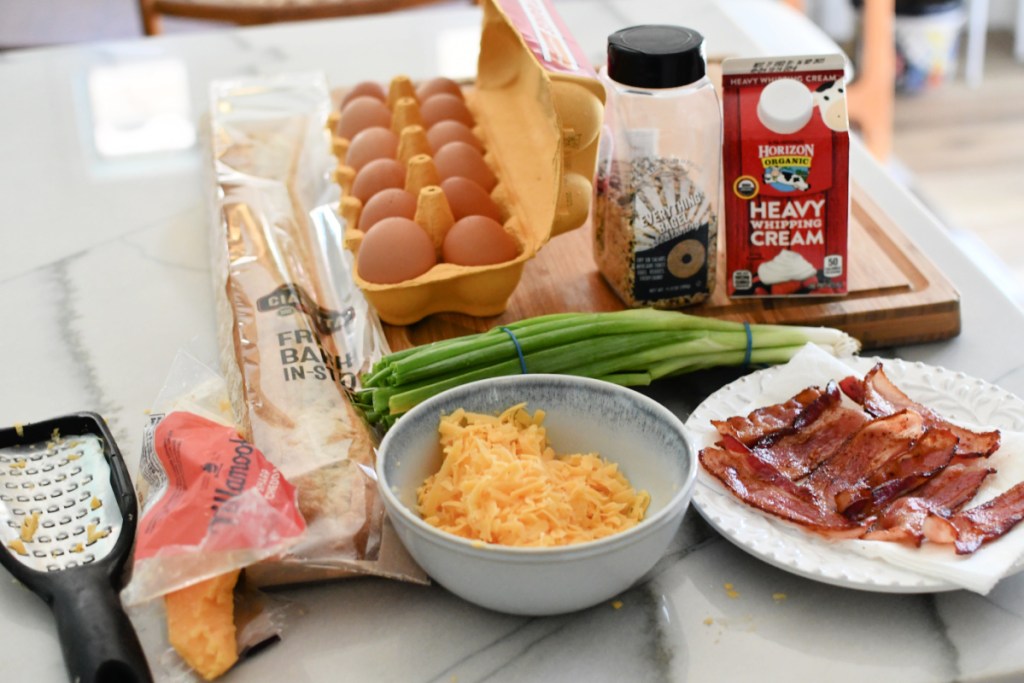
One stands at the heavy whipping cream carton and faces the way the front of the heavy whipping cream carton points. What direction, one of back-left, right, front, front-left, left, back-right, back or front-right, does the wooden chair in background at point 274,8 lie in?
back-right

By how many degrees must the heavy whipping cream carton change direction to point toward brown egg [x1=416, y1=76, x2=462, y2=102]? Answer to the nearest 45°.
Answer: approximately 135° to its right

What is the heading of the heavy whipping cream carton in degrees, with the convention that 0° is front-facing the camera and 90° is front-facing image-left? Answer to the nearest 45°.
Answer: approximately 0°
